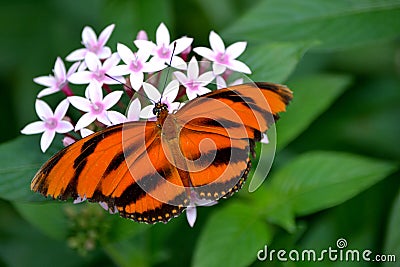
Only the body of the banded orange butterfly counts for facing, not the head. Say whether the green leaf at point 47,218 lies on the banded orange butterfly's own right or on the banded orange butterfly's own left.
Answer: on the banded orange butterfly's own left

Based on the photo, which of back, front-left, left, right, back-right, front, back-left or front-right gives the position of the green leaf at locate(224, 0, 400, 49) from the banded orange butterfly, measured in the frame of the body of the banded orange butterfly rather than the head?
front-right

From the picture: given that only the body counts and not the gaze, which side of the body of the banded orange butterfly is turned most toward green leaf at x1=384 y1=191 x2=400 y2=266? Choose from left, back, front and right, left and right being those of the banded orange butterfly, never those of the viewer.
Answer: right

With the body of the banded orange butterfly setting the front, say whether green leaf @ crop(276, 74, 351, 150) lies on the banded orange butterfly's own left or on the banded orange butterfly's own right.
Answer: on the banded orange butterfly's own right

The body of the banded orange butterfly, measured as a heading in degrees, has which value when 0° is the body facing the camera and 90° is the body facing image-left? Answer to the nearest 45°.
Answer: approximately 180°
